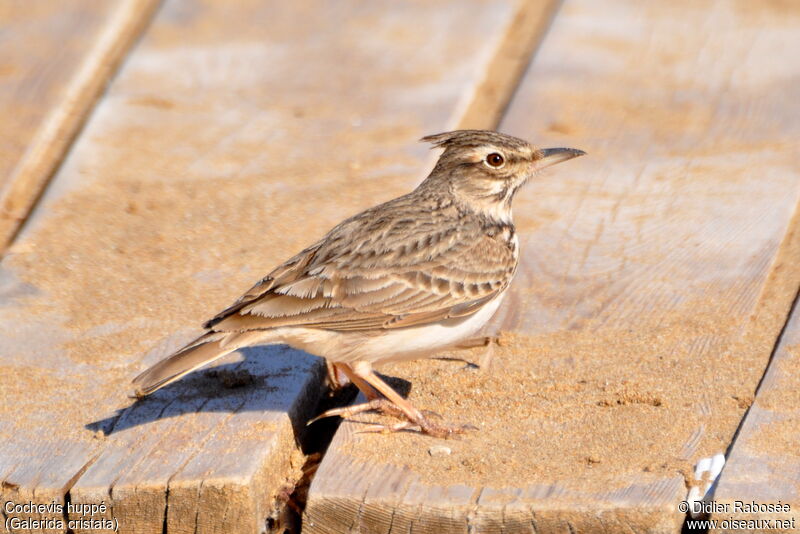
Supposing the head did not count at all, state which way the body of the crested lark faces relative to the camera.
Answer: to the viewer's right

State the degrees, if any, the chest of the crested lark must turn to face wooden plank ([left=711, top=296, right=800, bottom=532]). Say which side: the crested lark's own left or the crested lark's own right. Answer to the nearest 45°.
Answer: approximately 45° to the crested lark's own right

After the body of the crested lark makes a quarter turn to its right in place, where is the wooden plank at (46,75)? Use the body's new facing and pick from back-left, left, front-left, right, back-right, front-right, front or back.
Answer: back-right
